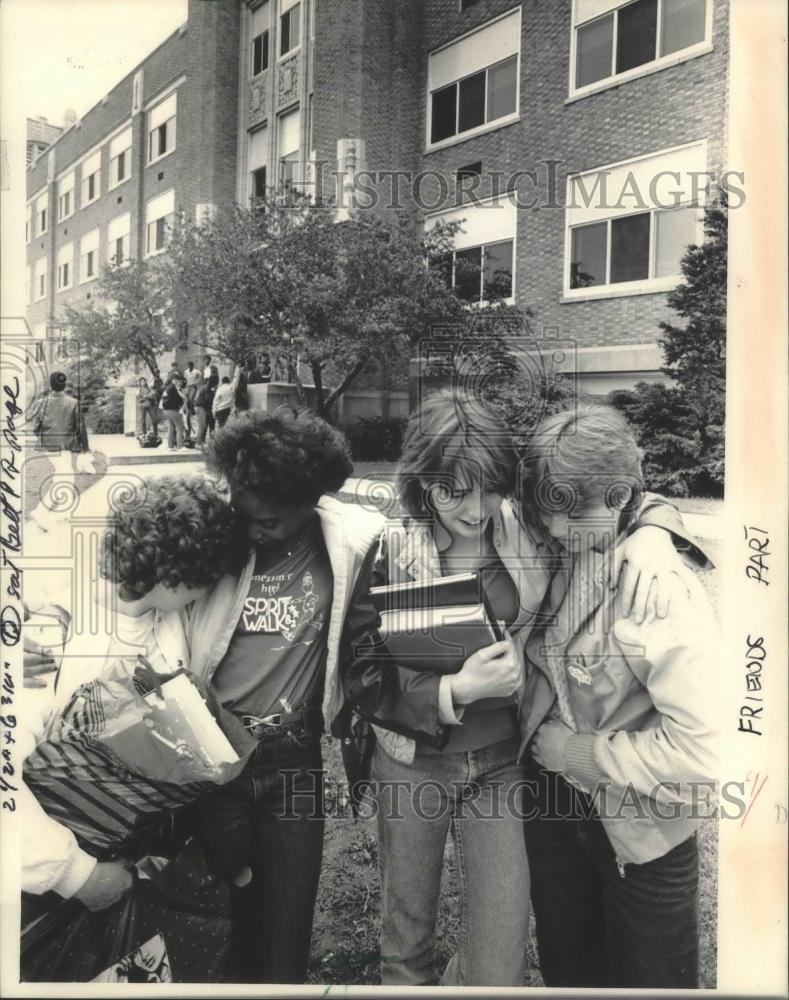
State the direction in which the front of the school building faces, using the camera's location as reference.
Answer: facing the viewer and to the left of the viewer

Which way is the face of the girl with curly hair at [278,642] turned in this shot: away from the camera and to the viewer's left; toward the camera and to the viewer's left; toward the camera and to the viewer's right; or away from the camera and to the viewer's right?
toward the camera and to the viewer's left
